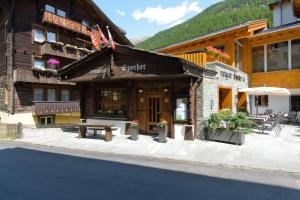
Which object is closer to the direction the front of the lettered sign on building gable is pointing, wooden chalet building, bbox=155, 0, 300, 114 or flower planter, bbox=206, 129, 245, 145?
the flower planter

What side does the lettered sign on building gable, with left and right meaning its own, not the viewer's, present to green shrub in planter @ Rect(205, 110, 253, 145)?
left

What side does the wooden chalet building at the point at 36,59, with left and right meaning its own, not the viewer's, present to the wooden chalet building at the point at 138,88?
front

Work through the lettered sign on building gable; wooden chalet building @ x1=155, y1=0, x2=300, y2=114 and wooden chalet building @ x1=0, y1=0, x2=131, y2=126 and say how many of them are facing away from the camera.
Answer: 0

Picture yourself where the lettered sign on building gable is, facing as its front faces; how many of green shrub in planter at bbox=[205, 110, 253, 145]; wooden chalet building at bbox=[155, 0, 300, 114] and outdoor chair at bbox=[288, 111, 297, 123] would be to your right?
0

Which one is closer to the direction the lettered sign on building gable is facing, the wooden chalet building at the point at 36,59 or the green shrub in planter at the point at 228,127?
the green shrub in planter

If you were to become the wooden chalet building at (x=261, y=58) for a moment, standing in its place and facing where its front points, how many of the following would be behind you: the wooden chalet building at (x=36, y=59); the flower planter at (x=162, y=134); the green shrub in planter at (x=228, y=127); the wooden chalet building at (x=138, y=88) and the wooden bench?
0

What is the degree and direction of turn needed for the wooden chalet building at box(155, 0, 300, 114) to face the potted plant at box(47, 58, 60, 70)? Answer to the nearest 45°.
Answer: approximately 45° to its right

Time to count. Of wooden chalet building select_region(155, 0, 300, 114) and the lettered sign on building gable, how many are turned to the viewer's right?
0

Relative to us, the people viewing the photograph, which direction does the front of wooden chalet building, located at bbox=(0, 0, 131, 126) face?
facing the viewer and to the right of the viewer

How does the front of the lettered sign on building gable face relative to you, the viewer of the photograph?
facing the viewer

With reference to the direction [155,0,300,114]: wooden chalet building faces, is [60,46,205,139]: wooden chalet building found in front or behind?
in front

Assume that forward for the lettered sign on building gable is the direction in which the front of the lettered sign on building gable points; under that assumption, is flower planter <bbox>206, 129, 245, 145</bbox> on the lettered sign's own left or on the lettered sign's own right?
on the lettered sign's own left

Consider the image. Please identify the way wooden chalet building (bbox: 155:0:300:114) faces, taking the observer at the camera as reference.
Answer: facing the viewer and to the left of the viewer

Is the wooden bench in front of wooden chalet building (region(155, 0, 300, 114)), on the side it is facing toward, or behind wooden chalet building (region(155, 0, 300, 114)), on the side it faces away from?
in front

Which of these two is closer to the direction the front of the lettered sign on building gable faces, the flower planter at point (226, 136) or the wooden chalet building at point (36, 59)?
the flower planter
